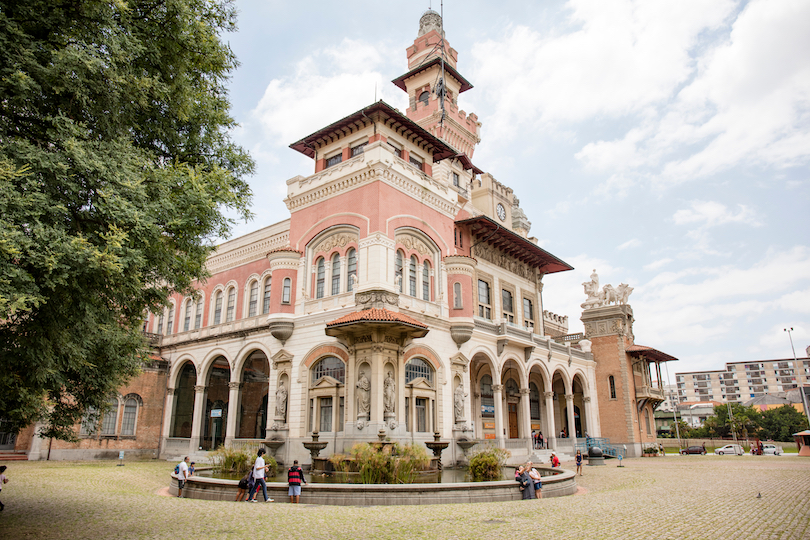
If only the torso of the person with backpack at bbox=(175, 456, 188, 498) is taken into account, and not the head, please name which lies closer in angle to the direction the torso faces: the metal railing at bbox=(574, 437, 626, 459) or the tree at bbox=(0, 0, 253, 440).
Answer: the metal railing

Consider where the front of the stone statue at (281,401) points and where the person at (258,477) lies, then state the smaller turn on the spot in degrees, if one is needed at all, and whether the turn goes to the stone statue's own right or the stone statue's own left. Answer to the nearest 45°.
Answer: approximately 45° to the stone statue's own left

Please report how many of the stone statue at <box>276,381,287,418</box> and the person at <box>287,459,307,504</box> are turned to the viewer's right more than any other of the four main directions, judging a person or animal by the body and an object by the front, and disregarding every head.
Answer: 0

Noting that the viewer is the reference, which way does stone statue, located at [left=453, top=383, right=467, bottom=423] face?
facing the viewer and to the right of the viewer
